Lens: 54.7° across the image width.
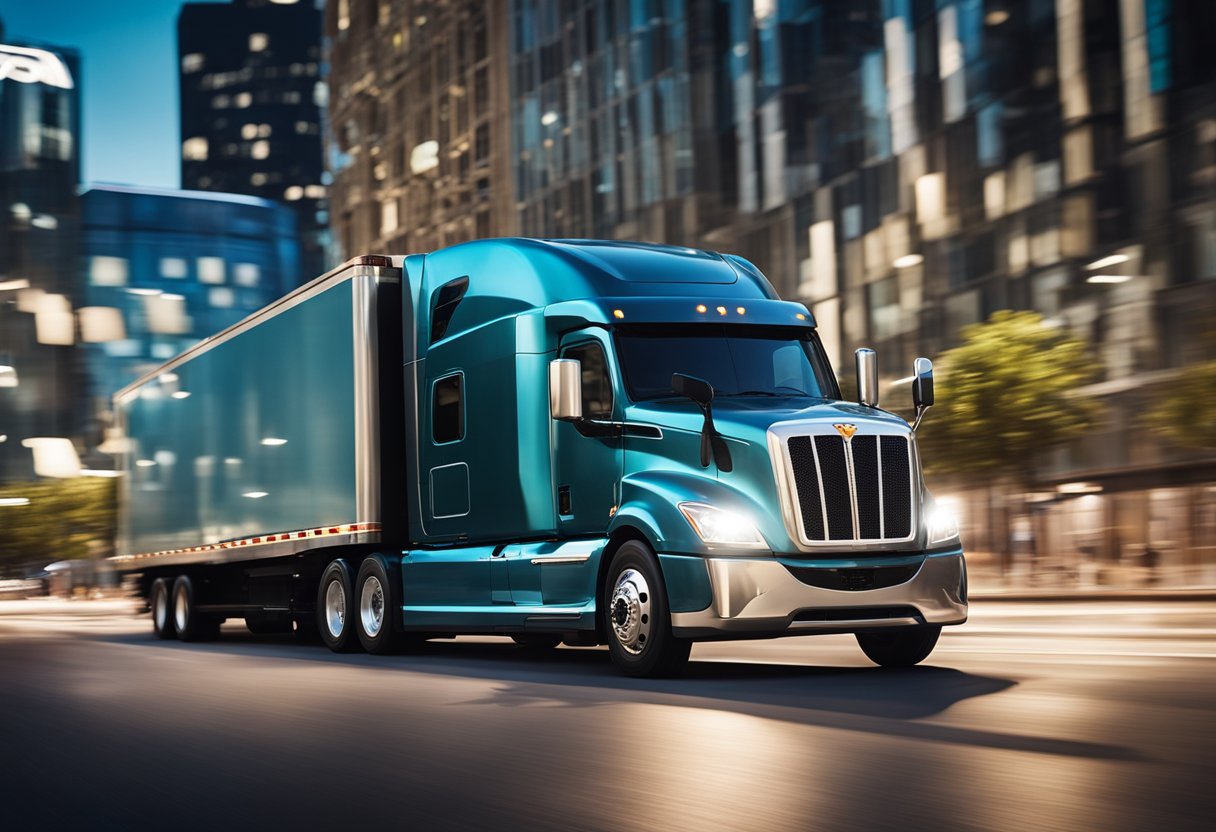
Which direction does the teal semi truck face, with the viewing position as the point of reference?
facing the viewer and to the right of the viewer

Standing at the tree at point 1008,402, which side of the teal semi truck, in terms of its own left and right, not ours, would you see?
left

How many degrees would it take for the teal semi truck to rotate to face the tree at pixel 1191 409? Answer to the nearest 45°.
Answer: approximately 90° to its left
